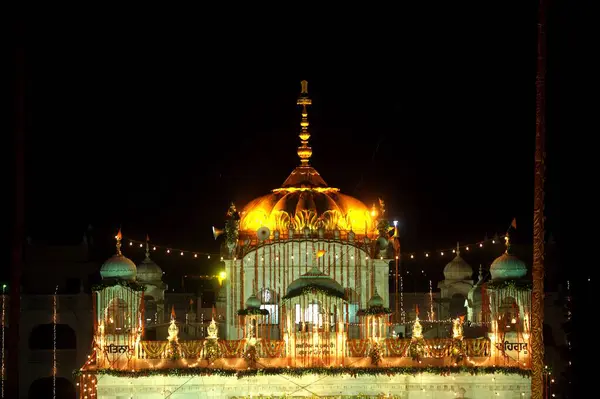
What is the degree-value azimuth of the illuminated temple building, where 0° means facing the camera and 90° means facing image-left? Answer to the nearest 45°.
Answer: approximately 0°

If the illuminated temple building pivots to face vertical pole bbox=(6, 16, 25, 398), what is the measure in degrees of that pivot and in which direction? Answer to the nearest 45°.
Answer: approximately 45° to its right

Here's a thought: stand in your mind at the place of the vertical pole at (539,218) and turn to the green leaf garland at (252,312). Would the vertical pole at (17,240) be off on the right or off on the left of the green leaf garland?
left
